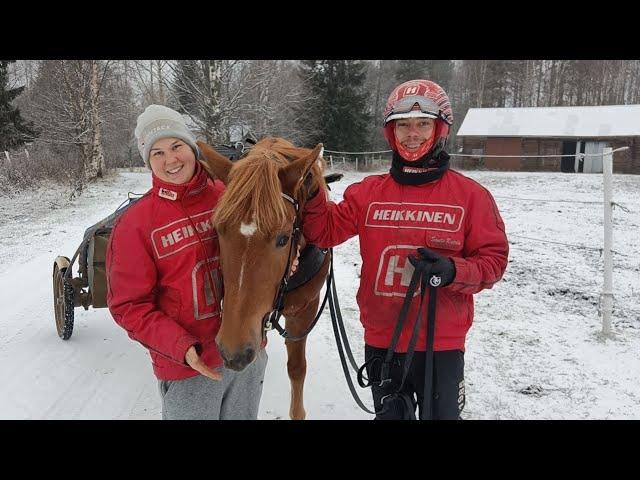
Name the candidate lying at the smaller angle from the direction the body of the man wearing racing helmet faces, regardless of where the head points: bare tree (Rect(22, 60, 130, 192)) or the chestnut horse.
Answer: the chestnut horse

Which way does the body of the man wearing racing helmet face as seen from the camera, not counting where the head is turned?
toward the camera

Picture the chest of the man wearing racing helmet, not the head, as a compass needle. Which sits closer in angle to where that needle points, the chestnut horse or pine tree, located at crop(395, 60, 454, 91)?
the chestnut horse

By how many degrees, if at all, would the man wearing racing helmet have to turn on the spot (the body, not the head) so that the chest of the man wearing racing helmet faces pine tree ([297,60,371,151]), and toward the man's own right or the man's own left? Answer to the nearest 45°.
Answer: approximately 180°

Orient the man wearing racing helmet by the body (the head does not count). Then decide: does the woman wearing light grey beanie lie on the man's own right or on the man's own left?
on the man's own right

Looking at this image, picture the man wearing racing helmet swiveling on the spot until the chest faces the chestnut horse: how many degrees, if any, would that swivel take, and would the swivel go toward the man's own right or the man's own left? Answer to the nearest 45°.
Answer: approximately 45° to the man's own right

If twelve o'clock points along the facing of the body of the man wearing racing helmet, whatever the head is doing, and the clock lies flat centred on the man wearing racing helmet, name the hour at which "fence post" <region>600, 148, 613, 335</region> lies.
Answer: The fence post is roughly at 7 o'clock from the man wearing racing helmet.
